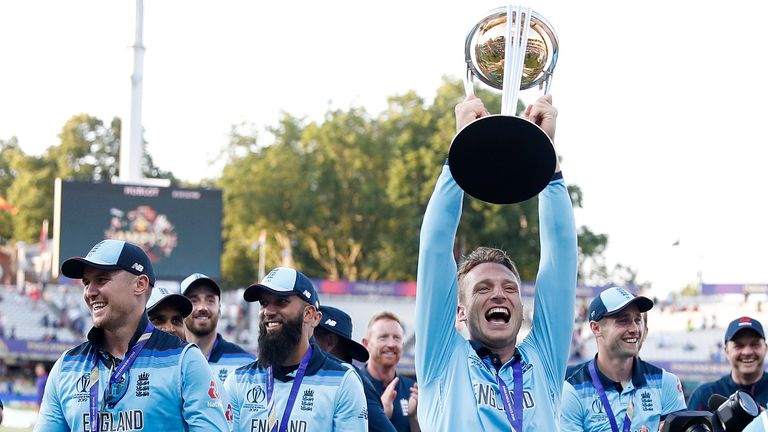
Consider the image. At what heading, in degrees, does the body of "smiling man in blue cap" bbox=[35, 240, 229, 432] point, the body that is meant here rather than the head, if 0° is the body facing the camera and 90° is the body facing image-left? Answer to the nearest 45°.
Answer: approximately 45°

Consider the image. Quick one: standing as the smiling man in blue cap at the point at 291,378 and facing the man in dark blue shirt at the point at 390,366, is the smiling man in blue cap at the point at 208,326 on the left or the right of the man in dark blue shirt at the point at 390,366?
left

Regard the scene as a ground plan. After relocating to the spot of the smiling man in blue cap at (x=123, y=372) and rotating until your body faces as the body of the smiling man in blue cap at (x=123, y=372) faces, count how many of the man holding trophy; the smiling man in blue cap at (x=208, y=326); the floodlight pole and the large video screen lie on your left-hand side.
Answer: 1

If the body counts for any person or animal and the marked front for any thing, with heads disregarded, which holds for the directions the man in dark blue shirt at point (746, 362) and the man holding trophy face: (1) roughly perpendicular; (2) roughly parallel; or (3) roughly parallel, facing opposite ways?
roughly parallel

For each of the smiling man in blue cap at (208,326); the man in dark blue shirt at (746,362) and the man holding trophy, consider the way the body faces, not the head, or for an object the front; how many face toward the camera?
3

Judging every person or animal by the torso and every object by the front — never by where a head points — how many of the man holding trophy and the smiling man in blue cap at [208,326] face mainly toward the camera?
2

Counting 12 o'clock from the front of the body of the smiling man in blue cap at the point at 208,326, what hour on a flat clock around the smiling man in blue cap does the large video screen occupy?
The large video screen is roughly at 6 o'clock from the smiling man in blue cap.

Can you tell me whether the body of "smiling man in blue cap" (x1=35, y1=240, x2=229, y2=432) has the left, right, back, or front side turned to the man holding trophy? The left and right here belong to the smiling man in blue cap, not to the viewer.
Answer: left

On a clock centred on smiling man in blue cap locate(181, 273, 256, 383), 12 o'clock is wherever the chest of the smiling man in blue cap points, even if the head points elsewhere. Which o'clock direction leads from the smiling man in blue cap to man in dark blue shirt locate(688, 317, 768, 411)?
The man in dark blue shirt is roughly at 9 o'clock from the smiling man in blue cap.

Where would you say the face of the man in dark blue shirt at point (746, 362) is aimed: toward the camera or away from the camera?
toward the camera

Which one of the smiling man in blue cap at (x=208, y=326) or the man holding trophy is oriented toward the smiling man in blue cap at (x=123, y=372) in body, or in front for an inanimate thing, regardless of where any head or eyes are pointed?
the smiling man in blue cap at (x=208, y=326)

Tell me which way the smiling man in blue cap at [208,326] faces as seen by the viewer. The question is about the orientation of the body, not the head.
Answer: toward the camera

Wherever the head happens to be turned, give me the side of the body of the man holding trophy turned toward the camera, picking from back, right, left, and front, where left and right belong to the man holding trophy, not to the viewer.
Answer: front

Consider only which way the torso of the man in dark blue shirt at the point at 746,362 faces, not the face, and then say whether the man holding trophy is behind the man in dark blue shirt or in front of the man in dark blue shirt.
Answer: in front
